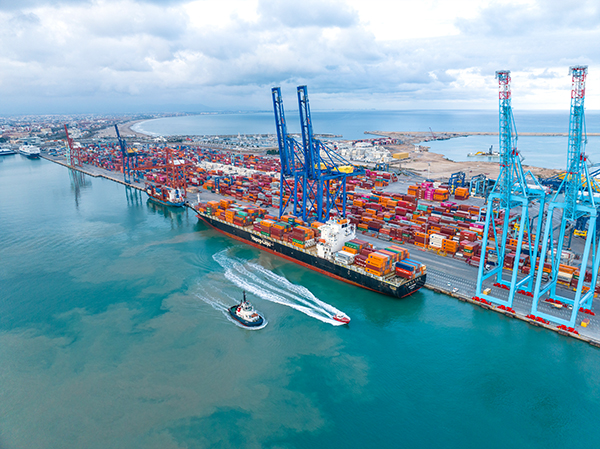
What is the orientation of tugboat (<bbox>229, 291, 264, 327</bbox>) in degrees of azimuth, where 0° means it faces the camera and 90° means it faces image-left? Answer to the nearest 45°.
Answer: approximately 315°
